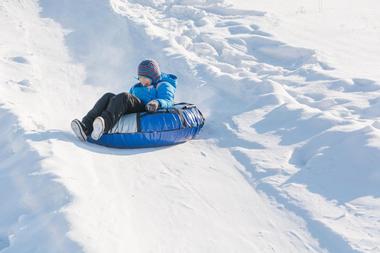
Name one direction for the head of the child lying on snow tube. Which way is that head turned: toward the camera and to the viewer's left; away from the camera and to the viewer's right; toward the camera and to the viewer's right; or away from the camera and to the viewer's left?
toward the camera and to the viewer's left
